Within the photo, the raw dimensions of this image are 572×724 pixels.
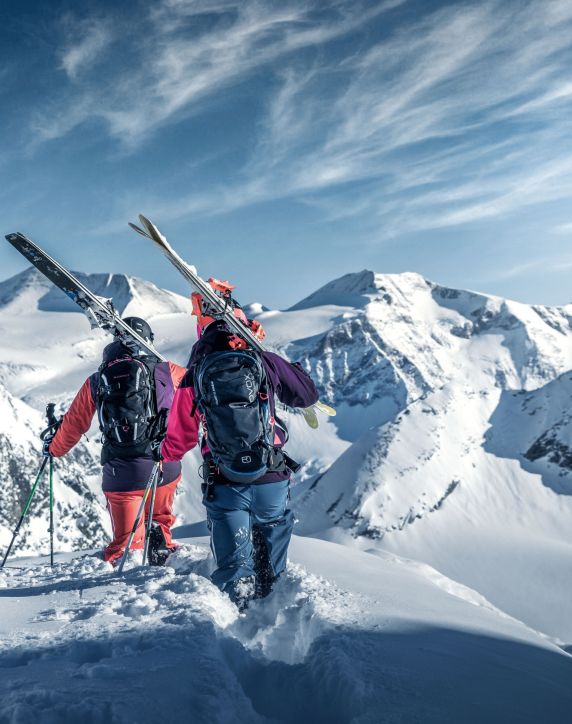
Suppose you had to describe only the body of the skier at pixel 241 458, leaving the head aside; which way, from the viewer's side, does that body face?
away from the camera

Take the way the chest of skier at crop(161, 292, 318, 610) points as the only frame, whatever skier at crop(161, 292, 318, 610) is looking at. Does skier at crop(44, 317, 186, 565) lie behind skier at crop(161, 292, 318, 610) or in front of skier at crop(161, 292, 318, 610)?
in front
